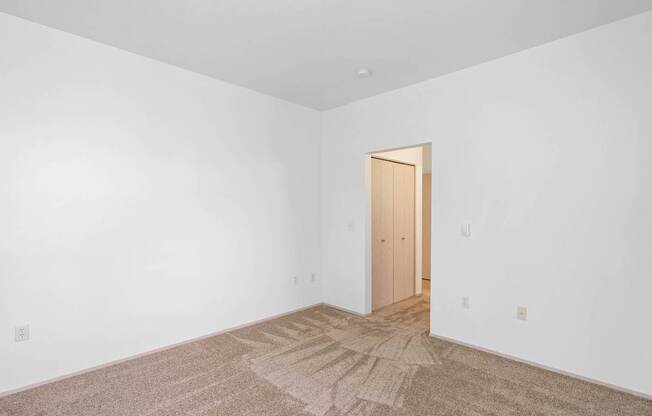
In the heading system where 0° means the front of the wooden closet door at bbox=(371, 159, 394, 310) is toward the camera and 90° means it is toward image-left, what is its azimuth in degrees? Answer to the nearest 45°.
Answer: approximately 315°

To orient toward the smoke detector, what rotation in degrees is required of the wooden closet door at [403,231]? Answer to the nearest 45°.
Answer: approximately 45° to its right

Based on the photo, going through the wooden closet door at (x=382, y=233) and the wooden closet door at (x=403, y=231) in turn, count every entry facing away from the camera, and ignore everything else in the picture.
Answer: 0

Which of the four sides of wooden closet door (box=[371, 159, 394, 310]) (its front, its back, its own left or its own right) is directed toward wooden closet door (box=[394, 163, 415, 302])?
left

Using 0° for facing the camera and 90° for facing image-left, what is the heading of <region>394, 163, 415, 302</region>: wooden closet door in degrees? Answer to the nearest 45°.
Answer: approximately 315°
